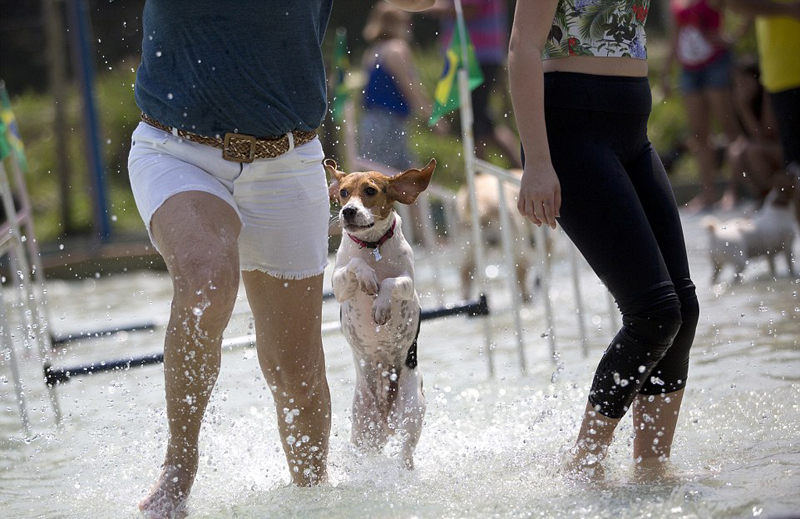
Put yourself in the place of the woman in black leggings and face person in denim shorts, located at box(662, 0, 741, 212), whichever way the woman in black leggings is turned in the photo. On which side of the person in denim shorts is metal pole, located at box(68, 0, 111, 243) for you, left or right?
left
